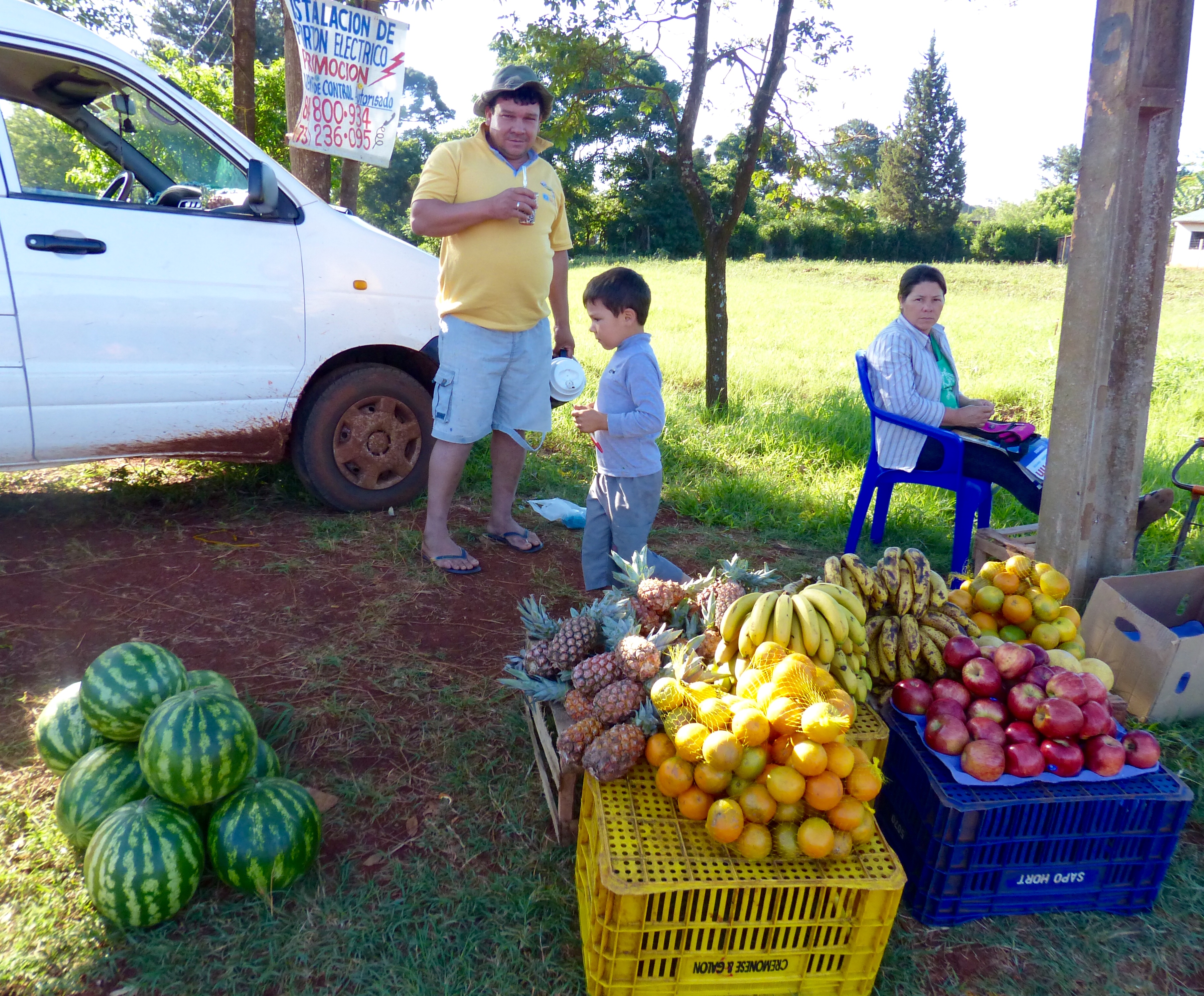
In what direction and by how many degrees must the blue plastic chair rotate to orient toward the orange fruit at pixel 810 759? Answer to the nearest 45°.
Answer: approximately 90° to its right

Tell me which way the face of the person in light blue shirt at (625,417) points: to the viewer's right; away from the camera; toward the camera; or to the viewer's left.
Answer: to the viewer's left

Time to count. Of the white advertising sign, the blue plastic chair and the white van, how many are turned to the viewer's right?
2

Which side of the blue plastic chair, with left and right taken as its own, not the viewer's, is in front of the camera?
right

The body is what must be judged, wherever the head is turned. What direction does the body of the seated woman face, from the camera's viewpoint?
to the viewer's right

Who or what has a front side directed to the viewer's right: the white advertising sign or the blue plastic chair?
the blue plastic chair

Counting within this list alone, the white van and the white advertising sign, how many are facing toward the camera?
1

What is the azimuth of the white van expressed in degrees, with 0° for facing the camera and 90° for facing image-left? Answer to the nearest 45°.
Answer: approximately 270°

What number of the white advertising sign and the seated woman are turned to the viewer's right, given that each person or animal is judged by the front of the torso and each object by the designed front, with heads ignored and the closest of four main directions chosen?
1

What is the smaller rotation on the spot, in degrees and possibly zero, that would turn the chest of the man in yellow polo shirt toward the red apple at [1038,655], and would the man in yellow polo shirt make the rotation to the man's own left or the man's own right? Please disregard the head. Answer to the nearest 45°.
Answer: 0° — they already face it
